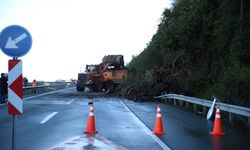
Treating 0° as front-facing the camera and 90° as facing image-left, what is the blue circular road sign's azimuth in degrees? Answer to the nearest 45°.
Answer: approximately 0°

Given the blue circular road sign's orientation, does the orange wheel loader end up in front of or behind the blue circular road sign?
behind

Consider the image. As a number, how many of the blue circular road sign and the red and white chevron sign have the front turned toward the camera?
2

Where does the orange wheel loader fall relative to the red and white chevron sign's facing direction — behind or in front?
behind
